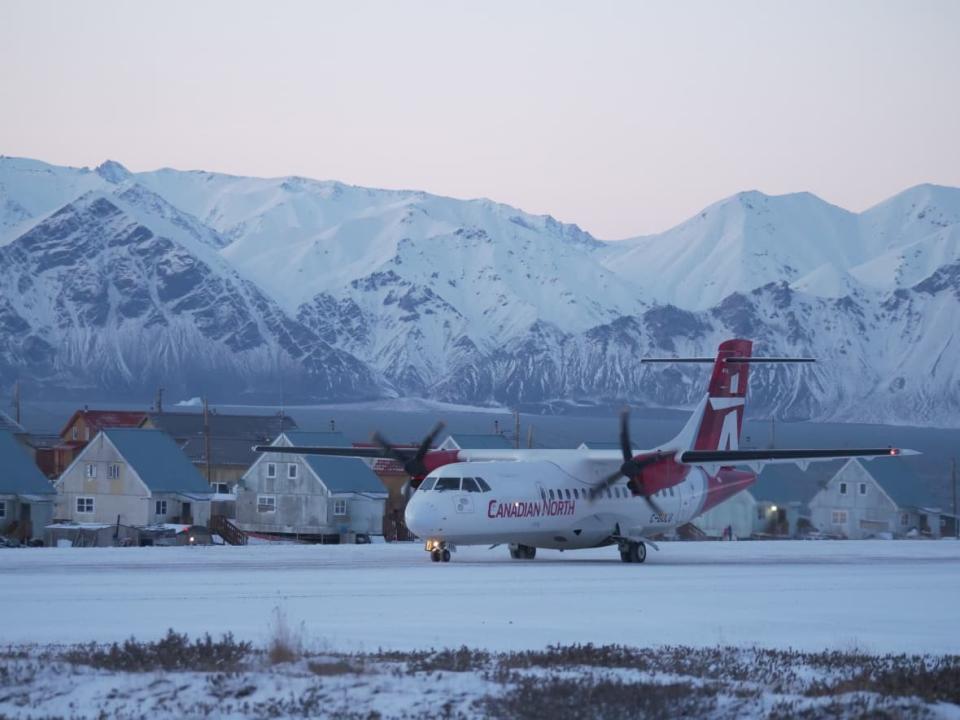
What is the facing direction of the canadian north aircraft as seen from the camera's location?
facing the viewer and to the left of the viewer
